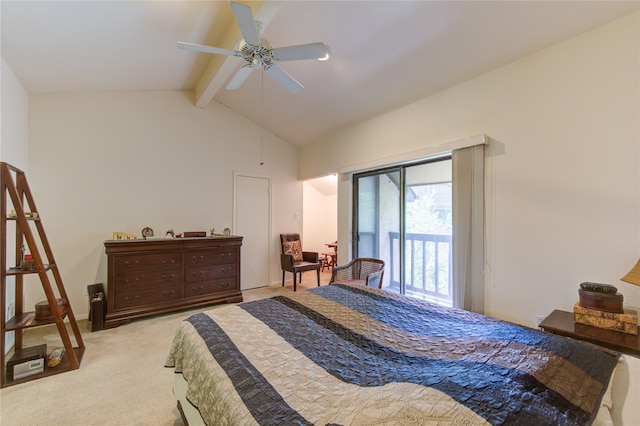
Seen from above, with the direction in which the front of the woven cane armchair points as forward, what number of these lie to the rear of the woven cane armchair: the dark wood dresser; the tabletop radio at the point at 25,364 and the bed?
0

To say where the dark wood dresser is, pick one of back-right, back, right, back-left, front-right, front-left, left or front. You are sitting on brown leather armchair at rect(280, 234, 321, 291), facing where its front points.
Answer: right

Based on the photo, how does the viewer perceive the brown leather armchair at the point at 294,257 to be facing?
facing the viewer and to the right of the viewer

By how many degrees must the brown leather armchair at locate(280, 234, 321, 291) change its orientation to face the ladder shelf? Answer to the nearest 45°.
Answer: approximately 90° to its right

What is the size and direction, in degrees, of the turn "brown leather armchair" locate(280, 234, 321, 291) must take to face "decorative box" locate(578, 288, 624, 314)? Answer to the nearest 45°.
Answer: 0° — it already faces it

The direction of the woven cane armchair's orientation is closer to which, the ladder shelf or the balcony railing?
the ladder shelf

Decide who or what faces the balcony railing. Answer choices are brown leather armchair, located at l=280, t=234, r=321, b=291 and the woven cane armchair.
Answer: the brown leather armchair

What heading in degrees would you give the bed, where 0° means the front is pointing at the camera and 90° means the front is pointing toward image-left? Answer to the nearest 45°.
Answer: approximately 135°

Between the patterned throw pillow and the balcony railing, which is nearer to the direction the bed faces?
the patterned throw pillow

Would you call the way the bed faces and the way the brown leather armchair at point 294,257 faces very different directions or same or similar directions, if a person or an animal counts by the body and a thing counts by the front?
very different directions

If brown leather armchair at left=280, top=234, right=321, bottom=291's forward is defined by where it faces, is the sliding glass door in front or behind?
in front

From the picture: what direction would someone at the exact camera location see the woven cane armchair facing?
facing the viewer and to the left of the viewer

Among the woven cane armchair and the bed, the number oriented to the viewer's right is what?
0

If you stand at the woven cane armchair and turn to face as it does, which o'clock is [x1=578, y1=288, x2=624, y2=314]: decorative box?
The decorative box is roughly at 9 o'clock from the woven cane armchair.

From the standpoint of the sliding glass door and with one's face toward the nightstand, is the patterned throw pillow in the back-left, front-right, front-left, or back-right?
back-right

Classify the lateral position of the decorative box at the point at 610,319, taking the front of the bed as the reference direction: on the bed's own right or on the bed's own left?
on the bed's own right

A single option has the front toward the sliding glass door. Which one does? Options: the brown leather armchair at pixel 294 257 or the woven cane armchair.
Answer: the brown leather armchair

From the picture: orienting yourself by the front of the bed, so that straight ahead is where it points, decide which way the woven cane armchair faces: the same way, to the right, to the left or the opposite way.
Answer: to the left

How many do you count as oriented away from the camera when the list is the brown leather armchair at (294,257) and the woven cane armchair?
0

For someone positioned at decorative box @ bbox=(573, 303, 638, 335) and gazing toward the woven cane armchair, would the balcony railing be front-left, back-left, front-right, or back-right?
front-right
